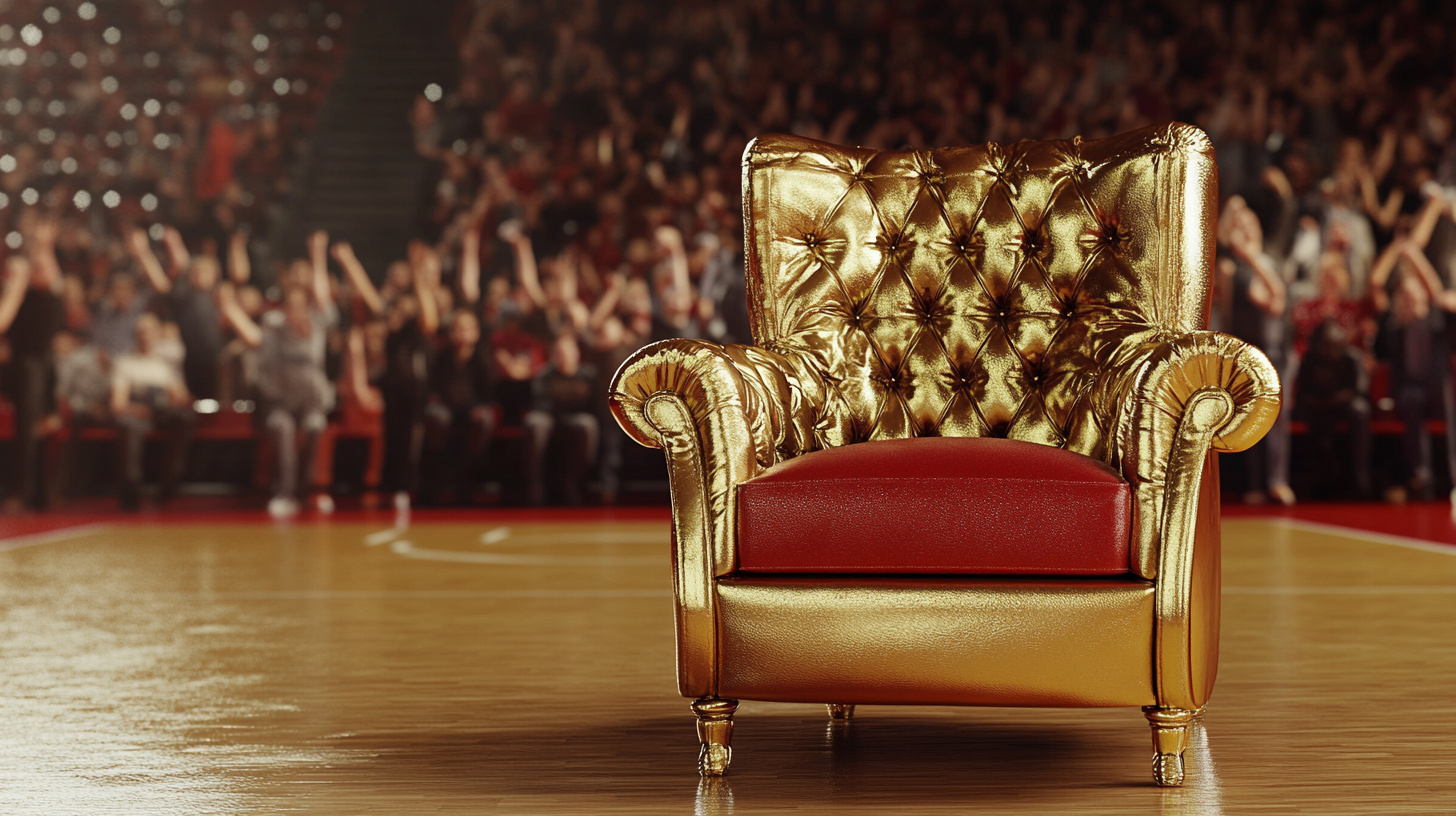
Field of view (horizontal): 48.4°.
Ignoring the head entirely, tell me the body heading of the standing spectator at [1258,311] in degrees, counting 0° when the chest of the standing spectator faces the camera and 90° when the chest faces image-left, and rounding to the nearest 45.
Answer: approximately 45°

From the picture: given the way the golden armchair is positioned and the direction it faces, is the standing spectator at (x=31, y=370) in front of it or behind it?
behind

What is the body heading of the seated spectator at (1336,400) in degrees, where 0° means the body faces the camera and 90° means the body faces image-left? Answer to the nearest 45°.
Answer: approximately 0°

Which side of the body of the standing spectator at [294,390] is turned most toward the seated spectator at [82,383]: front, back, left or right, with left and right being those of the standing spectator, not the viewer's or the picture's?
right
